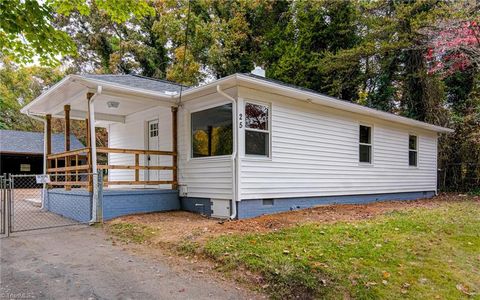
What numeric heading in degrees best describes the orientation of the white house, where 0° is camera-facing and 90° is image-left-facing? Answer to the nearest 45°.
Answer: approximately 45°
